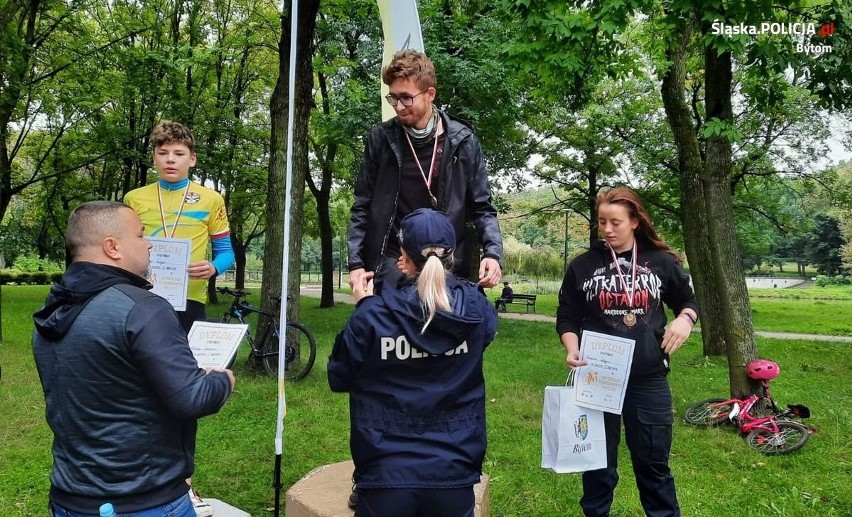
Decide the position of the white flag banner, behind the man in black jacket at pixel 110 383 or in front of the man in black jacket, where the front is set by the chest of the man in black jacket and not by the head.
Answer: in front

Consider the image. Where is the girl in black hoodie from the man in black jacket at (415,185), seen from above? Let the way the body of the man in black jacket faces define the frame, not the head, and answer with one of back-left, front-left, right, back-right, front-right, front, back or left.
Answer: left

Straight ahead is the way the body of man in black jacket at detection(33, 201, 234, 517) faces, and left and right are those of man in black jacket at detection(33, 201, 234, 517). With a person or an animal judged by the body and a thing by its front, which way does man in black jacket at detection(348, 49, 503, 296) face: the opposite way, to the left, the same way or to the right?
the opposite way

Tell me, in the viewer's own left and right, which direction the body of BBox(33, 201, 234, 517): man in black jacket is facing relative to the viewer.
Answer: facing away from the viewer and to the right of the viewer

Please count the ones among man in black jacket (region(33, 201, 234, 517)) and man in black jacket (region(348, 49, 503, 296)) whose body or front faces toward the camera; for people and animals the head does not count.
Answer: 1

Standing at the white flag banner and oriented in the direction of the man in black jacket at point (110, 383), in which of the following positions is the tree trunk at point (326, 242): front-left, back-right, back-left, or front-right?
back-right

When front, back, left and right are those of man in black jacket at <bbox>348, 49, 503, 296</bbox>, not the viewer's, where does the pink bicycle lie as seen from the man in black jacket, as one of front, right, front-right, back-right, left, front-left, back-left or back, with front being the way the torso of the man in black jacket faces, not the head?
back-left

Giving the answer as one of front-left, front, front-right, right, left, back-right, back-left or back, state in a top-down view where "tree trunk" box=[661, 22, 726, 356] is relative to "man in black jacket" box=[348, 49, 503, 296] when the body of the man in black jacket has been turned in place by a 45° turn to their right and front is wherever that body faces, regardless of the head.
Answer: back

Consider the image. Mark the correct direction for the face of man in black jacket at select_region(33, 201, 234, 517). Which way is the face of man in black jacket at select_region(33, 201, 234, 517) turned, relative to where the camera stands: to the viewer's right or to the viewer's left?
to the viewer's right

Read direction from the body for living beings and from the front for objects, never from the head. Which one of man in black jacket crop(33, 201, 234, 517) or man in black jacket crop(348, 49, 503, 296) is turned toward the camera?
man in black jacket crop(348, 49, 503, 296)

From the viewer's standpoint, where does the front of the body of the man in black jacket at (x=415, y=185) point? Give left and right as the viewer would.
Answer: facing the viewer

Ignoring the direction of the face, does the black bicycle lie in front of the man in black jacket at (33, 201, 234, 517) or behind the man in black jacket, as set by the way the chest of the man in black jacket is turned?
in front

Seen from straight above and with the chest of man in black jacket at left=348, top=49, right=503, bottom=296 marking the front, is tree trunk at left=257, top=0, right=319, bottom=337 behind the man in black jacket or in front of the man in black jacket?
behind

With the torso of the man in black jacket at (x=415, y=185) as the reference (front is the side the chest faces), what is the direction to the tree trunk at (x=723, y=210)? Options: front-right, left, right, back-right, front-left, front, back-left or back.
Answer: back-left
